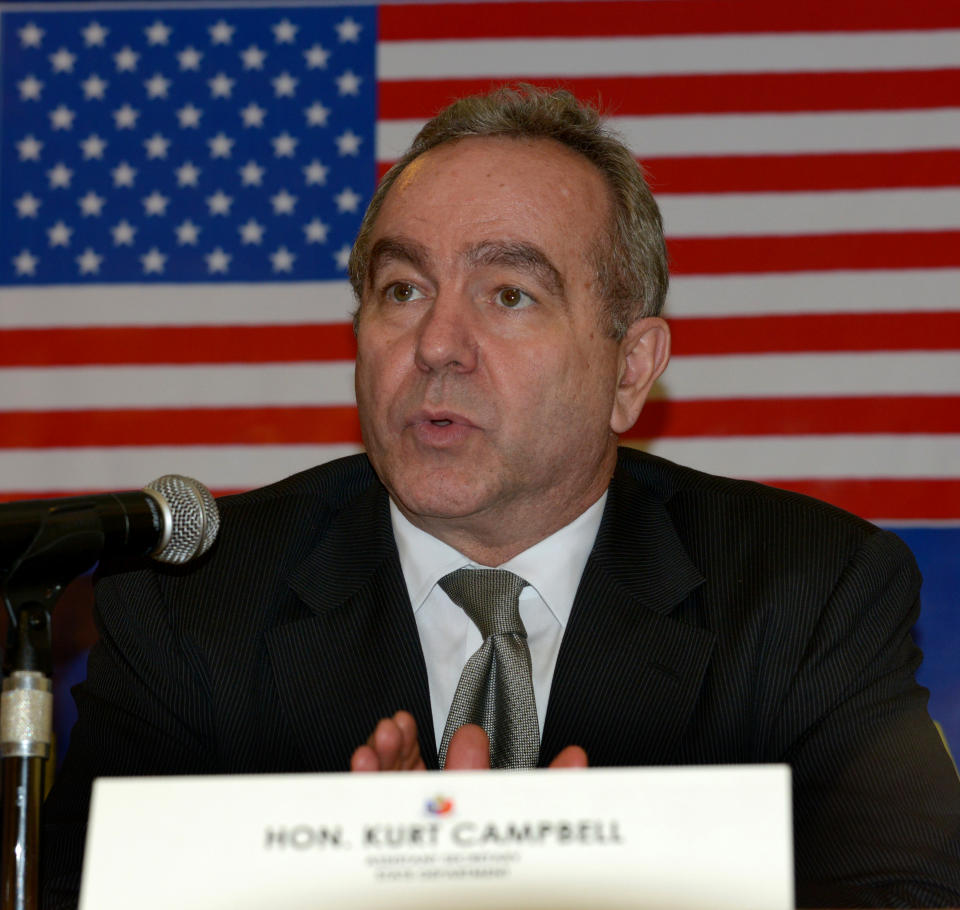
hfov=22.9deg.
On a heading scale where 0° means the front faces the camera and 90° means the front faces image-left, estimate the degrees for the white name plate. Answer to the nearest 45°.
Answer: approximately 0°

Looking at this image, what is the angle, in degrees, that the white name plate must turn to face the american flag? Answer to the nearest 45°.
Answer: approximately 180°

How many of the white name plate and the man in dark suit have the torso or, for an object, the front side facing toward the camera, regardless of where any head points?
2

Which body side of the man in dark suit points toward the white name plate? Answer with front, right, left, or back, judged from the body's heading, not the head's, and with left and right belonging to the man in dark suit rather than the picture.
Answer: front
